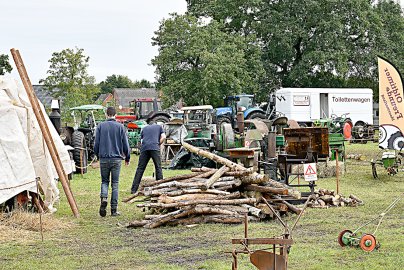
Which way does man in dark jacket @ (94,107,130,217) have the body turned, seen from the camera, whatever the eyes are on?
away from the camera

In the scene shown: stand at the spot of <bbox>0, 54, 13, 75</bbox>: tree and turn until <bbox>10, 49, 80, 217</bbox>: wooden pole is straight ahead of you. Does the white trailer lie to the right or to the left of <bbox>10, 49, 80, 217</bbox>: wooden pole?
left

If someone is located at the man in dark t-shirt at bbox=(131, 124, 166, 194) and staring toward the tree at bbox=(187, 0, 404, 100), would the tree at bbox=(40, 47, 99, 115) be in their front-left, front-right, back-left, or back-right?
front-left

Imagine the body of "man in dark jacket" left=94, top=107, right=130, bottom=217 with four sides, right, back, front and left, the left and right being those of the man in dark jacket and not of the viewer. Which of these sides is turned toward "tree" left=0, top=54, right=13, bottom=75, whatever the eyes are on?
front
